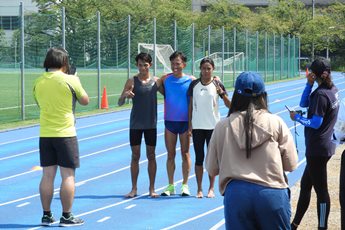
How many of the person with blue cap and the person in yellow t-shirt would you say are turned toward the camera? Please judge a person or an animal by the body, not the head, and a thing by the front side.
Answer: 0

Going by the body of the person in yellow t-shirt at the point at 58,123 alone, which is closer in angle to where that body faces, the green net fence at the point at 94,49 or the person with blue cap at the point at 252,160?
the green net fence

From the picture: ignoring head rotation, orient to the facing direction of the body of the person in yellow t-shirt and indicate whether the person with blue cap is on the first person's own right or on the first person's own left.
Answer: on the first person's own right

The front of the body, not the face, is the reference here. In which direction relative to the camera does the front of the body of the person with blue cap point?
away from the camera

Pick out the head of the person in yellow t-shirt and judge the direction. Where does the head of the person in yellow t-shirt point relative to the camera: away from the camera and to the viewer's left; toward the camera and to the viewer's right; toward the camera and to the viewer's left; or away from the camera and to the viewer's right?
away from the camera and to the viewer's right

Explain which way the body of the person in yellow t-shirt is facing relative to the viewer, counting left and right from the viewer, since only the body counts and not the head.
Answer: facing away from the viewer and to the right of the viewer

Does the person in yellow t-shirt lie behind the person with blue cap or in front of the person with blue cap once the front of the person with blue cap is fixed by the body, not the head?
in front

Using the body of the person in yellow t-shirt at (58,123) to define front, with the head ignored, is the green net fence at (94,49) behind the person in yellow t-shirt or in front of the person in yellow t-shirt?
in front

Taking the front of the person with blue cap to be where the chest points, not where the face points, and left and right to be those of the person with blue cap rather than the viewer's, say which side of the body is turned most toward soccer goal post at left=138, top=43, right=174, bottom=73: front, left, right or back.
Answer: front
